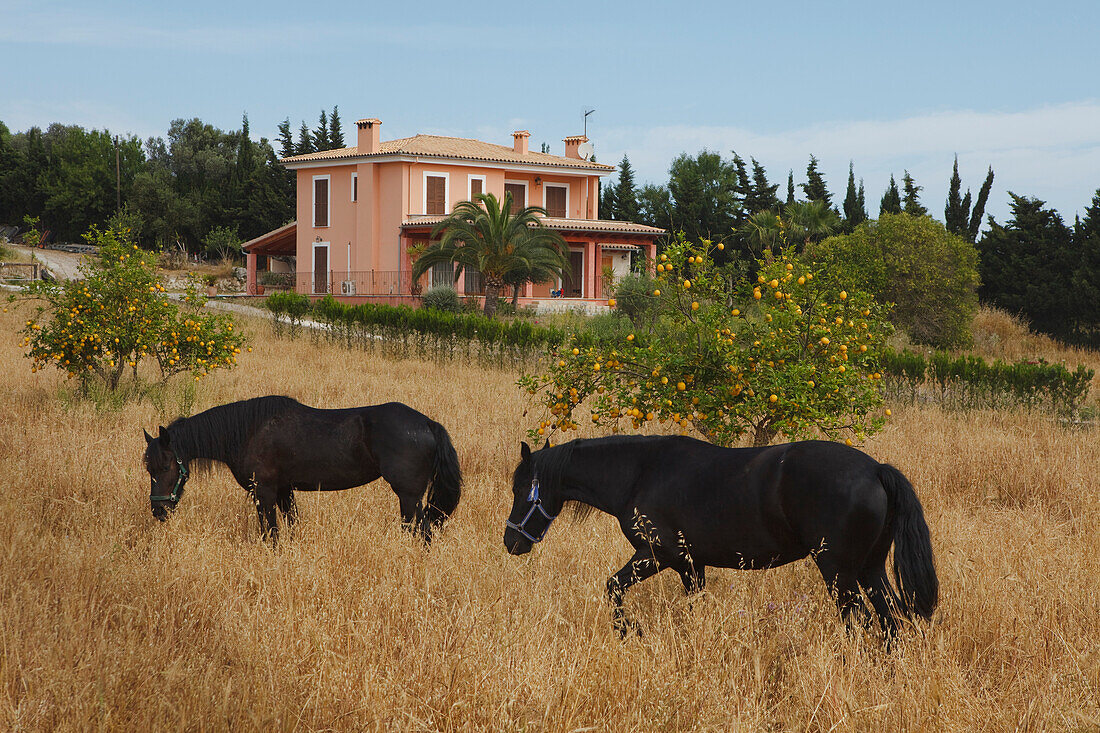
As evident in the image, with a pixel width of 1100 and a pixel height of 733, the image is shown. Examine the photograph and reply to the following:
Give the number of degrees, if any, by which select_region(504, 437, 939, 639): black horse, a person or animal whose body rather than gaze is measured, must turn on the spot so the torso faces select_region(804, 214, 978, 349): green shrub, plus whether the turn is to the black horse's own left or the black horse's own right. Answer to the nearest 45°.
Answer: approximately 90° to the black horse's own right

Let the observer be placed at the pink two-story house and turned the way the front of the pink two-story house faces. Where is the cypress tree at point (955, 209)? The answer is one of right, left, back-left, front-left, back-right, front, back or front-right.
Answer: front-left

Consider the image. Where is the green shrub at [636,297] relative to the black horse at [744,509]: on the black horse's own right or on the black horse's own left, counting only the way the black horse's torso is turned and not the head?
on the black horse's own right

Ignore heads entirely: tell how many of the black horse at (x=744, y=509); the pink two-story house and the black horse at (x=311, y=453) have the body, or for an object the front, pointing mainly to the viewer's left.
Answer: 2

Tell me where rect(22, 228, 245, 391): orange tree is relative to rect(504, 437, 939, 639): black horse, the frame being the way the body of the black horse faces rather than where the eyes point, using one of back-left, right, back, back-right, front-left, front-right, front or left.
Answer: front-right

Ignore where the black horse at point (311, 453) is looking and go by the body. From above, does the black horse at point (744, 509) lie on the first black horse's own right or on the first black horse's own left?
on the first black horse's own left

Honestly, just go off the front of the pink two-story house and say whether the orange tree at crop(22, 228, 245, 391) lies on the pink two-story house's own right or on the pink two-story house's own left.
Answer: on the pink two-story house's own right

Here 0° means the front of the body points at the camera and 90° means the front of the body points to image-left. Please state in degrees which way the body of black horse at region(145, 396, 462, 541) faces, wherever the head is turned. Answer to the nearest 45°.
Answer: approximately 90°

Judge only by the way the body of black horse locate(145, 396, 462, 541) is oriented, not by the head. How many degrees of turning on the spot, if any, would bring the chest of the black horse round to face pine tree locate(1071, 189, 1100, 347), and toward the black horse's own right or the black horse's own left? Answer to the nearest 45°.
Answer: approximately 135° to the black horse's own right

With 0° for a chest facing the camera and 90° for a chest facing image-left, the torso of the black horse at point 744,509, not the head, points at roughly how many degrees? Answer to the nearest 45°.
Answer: approximately 90°

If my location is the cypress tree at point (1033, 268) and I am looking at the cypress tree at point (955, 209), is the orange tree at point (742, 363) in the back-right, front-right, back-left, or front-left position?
back-left

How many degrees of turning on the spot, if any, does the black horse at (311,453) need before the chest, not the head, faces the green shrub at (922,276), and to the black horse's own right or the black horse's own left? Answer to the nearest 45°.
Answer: approximately 135° to the black horse's own right

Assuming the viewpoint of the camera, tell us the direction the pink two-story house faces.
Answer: facing the viewer and to the right of the viewer

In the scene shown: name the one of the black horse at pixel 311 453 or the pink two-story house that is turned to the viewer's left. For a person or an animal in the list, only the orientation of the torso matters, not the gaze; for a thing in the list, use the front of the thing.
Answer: the black horse
